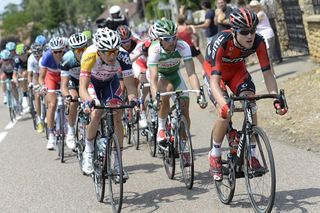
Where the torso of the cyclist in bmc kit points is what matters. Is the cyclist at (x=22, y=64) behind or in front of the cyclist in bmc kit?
behind

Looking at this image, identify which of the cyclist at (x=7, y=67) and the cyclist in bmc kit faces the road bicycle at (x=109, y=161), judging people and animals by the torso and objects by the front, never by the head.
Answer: the cyclist

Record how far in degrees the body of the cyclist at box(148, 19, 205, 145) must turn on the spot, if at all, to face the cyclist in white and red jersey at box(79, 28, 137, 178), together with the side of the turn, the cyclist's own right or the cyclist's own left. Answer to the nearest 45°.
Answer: approximately 45° to the cyclist's own right

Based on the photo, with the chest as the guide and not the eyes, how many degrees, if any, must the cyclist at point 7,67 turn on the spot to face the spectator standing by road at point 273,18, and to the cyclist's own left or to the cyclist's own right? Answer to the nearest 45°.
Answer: approximately 90° to the cyclist's own left

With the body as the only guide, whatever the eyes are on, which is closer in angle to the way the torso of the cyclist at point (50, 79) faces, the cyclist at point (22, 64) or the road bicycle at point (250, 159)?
the road bicycle

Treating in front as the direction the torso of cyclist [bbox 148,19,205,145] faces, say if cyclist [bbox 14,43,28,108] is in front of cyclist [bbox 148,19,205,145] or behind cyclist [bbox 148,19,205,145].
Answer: behind

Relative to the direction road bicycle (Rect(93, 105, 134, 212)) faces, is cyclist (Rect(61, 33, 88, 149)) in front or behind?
behind
